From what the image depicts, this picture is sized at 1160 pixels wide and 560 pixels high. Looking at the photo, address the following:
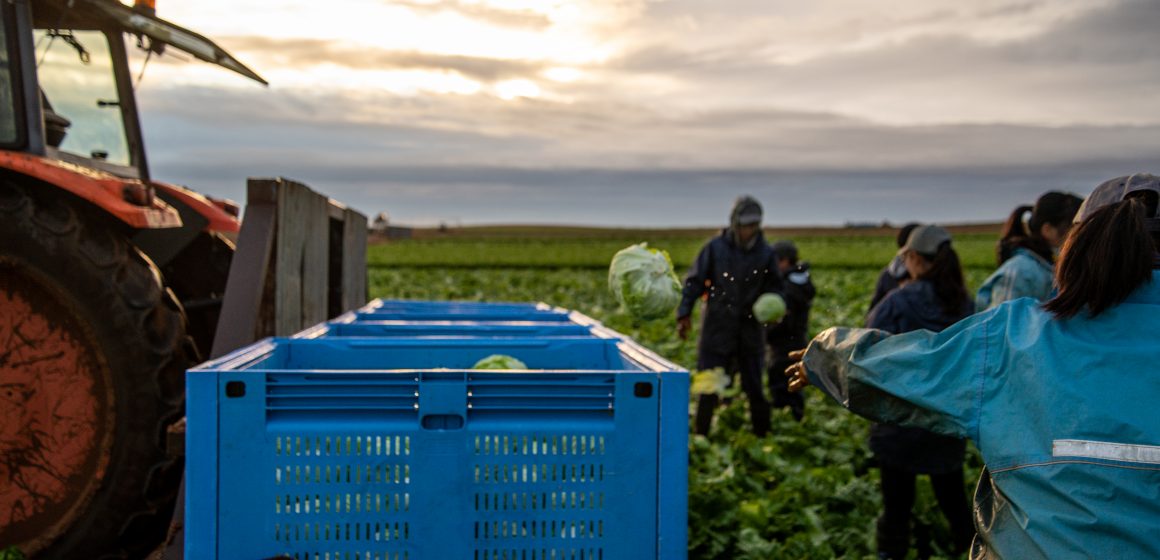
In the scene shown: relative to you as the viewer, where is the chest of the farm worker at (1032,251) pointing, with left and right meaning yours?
facing to the right of the viewer

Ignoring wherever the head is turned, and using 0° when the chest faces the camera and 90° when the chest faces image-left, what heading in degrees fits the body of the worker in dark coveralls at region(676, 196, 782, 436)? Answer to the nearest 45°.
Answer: approximately 0°

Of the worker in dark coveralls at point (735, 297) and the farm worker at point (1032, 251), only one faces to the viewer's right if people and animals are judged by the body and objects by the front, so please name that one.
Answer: the farm worker

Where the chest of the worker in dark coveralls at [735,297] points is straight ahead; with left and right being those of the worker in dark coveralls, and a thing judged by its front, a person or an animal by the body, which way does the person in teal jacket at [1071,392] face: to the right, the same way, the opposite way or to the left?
the opposite way

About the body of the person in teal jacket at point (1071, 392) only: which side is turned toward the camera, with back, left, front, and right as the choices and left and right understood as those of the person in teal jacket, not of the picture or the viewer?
back

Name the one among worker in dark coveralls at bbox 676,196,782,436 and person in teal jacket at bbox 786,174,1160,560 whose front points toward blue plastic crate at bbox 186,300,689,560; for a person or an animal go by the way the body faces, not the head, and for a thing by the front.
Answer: the worker in dark coveralls
